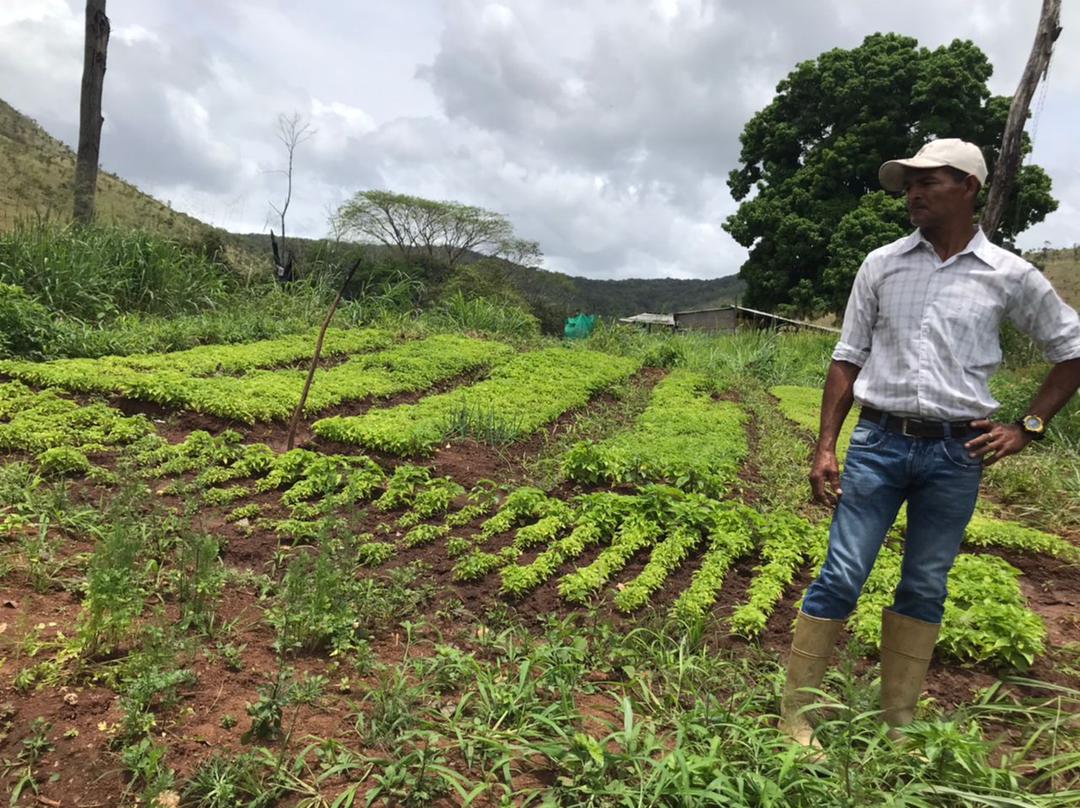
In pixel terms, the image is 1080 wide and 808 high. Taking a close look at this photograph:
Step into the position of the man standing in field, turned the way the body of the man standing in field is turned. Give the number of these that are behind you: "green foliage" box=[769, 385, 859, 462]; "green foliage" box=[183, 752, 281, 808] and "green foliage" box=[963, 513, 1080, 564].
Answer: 2

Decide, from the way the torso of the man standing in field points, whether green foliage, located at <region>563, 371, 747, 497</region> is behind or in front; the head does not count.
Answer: behind

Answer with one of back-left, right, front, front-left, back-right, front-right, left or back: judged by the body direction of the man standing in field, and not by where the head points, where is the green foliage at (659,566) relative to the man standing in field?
back-right

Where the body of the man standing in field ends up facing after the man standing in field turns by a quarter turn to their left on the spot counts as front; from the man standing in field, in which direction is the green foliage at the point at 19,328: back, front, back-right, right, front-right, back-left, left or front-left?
back

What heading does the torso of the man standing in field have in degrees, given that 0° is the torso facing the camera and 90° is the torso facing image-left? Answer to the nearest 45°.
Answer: approximately 0°

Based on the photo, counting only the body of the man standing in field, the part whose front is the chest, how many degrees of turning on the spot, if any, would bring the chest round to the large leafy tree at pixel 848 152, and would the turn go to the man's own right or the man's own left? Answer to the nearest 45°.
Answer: approximately 180°

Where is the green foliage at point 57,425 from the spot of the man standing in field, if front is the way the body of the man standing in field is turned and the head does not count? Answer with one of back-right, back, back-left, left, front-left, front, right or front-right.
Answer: right

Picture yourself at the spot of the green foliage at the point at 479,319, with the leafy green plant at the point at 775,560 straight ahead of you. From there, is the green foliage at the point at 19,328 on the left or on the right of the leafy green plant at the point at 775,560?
right

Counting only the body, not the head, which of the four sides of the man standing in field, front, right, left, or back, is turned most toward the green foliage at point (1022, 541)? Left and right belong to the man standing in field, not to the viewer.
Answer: back

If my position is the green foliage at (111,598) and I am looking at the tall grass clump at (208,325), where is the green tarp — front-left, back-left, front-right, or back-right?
front-right

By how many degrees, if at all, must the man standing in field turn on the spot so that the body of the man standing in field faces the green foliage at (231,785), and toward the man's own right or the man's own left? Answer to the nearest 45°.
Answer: approximately 45° to the man's own right

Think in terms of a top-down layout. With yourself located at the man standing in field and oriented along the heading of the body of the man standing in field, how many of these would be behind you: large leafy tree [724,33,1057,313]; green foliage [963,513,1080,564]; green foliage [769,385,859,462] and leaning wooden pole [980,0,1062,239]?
4

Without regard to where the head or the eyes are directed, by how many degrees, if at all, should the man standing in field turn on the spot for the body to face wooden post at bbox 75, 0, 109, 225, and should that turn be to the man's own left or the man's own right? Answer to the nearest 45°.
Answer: approximately 90° to the man's own right

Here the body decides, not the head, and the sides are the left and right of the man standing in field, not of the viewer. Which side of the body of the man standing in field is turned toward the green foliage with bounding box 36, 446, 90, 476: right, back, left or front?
right

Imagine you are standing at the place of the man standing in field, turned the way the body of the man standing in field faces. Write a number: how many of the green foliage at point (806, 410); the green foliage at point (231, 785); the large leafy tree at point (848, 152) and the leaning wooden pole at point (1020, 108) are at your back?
3
